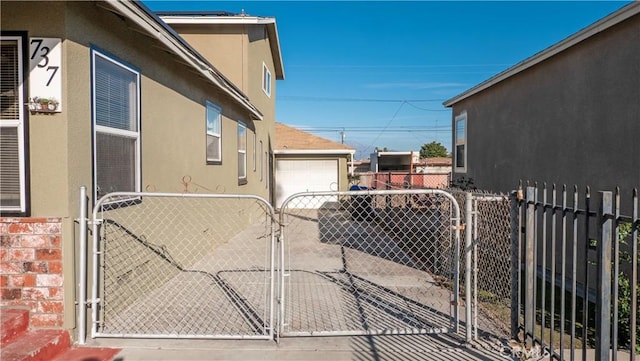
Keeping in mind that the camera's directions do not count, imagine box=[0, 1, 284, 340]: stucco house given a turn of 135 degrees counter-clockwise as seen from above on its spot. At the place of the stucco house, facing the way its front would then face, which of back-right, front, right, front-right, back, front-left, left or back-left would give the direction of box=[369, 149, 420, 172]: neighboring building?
front

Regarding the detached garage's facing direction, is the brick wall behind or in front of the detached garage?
in front

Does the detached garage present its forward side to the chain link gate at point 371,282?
yes

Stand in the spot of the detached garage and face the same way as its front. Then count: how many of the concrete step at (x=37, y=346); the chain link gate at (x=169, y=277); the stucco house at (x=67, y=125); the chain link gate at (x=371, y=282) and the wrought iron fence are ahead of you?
5

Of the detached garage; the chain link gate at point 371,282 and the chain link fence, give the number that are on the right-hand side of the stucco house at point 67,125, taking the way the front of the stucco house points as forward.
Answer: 0

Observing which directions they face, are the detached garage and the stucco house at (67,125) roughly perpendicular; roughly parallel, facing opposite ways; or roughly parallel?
roughly parallel

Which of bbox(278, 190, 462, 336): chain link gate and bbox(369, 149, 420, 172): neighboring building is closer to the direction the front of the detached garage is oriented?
the chain link gate

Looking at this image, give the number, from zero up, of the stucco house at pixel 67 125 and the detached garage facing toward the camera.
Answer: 2

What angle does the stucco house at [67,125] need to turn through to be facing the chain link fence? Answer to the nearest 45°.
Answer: approximately 90° to its left

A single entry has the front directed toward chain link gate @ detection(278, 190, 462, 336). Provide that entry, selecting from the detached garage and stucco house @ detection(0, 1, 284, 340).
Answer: the detached garage

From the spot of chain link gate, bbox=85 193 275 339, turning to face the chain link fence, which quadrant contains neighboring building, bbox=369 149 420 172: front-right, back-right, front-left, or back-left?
front-left

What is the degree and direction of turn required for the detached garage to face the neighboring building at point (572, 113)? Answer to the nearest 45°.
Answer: approximately 45° to its left

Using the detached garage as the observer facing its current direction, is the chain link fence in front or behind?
in front

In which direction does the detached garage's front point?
toward the camera

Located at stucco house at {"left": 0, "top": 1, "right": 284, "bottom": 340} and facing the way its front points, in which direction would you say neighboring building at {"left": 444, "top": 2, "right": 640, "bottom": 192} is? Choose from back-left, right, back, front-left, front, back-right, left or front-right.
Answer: left
